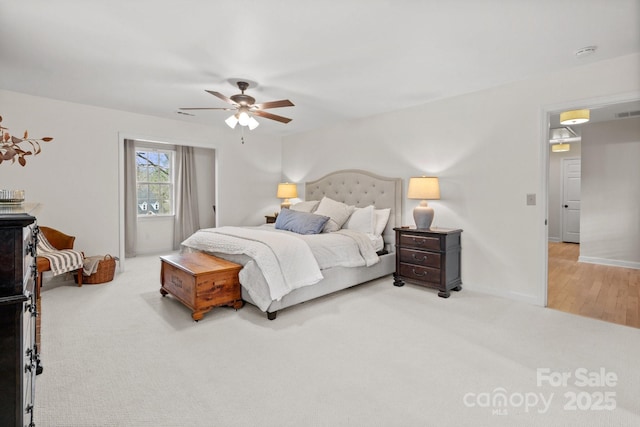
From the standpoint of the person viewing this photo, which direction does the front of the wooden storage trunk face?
facing the viewer and to the left of the viewer

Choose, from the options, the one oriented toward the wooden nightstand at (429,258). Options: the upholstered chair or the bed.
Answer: the upholstered chair

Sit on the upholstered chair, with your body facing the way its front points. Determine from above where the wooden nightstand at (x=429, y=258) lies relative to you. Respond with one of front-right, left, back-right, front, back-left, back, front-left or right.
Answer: front

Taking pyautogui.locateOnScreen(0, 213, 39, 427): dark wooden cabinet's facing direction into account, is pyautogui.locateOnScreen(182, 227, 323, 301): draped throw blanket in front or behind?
in front

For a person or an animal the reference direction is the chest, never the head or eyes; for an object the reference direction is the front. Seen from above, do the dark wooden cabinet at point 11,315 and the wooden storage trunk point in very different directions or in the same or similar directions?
very different directions

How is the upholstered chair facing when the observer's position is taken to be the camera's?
facing the viewer and to the right of the viewer

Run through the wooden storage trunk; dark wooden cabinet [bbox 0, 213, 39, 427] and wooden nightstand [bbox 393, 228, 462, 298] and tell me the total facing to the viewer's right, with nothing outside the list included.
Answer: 1

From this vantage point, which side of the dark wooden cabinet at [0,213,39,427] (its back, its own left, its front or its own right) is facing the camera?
right

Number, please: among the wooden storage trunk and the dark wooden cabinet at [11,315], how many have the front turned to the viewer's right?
1

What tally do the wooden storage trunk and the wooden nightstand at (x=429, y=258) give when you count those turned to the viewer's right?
0

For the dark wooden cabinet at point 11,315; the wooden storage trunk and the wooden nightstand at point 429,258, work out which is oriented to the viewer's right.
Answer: the dark wooden cabinet

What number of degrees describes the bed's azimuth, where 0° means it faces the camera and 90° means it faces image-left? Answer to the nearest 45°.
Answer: approximately 45°

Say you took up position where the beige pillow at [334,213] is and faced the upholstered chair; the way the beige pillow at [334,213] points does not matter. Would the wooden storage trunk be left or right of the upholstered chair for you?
left

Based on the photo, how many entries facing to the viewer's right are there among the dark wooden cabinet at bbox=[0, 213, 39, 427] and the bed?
1
